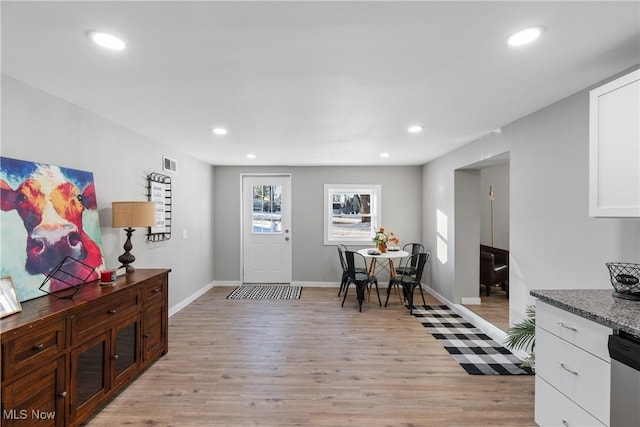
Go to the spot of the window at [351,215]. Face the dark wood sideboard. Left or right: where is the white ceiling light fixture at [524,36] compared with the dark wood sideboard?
left

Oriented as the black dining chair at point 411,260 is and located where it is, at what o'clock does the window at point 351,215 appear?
The window is roughly at 2 o'clock from the black dining chair.

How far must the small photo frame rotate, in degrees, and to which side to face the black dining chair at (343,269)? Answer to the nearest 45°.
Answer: approximately 45° to its left

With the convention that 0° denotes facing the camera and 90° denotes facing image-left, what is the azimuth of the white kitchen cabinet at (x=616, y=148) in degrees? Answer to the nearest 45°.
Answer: approximately 45°

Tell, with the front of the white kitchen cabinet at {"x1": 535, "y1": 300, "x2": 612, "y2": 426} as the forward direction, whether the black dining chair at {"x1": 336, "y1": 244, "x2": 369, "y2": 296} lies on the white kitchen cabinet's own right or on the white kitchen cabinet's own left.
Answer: on the white kitchen cabinet's own right

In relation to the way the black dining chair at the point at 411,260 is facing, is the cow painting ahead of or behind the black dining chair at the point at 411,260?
ahead

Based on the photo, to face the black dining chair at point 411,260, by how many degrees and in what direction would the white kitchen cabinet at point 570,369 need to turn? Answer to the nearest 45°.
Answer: approximately 90° to its right

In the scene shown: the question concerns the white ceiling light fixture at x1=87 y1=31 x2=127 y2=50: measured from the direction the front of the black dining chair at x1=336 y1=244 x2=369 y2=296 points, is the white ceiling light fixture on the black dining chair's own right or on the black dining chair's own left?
on the black dining chair's own right

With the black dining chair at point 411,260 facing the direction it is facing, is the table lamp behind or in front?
in front

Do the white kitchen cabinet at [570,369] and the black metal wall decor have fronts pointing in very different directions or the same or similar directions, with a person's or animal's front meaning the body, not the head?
very different directions

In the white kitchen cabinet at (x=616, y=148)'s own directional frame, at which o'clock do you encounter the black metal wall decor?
The black metal wall decor is roughly at 1 o'clock from the white kitchen cabinet.
